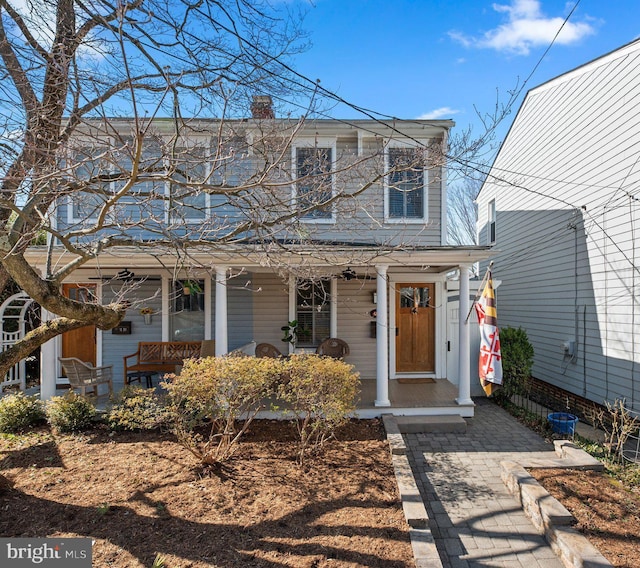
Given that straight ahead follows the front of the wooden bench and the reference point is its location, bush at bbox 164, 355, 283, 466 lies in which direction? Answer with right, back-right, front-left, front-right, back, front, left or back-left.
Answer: front

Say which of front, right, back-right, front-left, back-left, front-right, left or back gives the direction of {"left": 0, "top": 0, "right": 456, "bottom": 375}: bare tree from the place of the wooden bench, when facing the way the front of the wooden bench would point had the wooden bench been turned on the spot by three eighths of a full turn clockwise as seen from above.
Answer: back-left

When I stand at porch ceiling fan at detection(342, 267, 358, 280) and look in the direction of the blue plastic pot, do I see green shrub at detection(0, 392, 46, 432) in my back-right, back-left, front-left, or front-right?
back-right

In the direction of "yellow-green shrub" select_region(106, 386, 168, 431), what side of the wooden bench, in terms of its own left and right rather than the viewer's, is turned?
front

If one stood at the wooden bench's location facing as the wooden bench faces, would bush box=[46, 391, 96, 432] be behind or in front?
in front

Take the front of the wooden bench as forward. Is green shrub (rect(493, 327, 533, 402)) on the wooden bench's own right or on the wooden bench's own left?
on the wooden bench's own left

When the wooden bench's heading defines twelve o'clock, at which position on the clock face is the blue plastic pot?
The blue plastic pot is roughly at 10 o'clock from the wooden bench.

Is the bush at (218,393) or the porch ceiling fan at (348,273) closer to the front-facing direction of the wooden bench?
the bush

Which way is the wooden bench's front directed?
toward the camera
